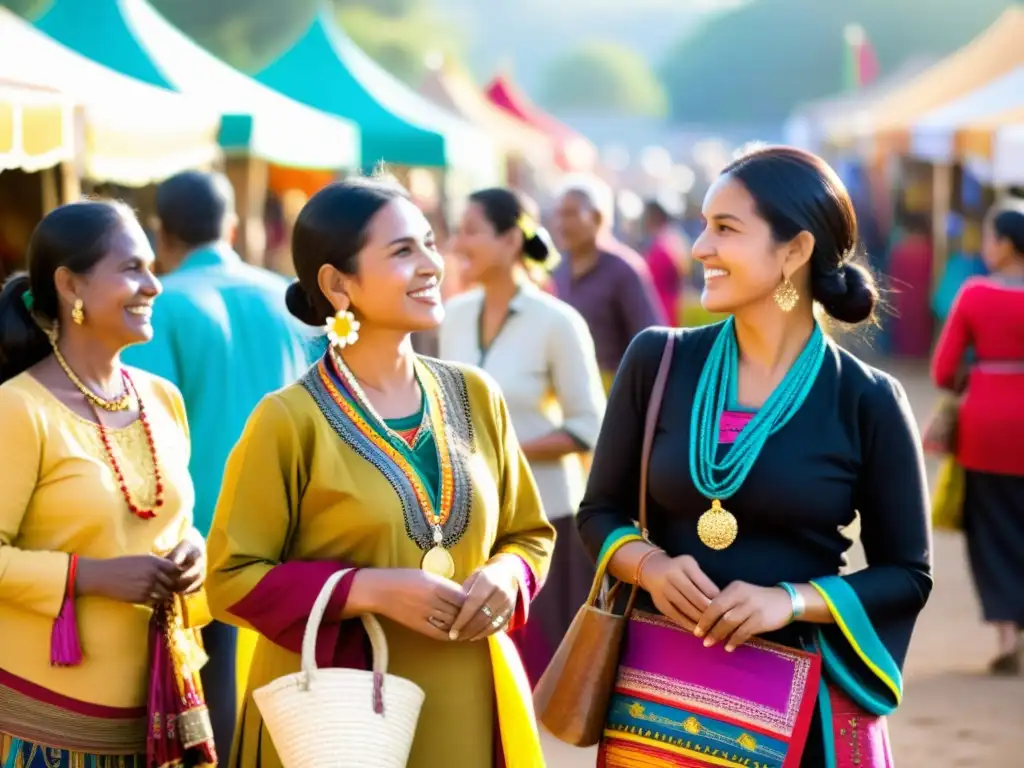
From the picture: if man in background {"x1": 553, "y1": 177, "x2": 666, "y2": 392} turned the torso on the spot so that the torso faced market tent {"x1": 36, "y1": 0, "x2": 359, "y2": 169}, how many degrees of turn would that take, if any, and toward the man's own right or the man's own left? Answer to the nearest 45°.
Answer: approximately 90° to the man's own right

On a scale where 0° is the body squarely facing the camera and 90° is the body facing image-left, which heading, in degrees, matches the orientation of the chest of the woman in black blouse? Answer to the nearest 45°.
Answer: approximately 45°

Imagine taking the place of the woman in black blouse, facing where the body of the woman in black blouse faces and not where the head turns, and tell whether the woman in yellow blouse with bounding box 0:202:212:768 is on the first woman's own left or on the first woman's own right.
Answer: on the first woman's own right

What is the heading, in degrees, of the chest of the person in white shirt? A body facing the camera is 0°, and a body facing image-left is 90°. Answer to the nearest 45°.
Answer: approximately 45°

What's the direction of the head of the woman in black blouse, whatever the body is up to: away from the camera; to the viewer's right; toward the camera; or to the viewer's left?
to the viewer's left

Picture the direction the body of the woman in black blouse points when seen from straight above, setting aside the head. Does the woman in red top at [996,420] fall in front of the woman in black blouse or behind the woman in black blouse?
behind

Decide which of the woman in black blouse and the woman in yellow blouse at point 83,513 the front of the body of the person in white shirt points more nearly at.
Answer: the woman in yellow blouse

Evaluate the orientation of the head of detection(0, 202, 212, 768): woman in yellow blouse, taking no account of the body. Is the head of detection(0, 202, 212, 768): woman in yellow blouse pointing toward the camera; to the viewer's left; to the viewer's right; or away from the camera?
to the viewer's right

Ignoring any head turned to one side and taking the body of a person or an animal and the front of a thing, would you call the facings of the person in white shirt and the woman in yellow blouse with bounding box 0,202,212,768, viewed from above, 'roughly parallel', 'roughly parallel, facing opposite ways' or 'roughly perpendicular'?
roughly perpendicular

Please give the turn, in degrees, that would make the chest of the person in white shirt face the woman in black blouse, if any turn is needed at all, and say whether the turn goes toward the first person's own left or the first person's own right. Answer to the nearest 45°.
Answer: approximately 45° to the first person's own left
